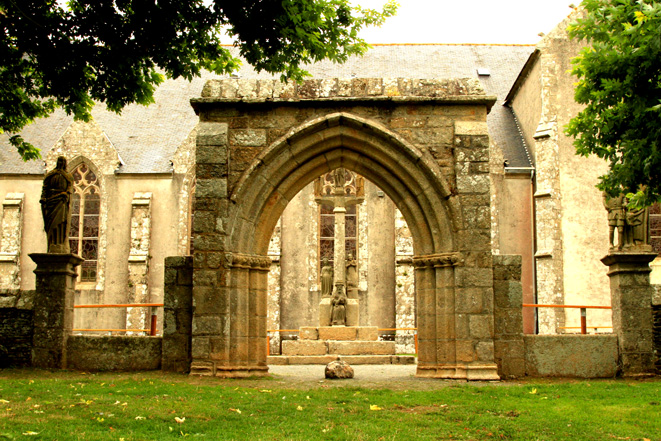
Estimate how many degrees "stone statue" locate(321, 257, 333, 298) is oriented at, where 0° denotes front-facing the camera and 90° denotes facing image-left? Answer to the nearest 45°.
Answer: approximately 0°

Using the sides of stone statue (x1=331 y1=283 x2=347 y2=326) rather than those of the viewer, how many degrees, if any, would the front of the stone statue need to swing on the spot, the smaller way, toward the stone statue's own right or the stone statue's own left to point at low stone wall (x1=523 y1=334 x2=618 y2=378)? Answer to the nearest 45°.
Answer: approximately 45° to the stone statue's own left

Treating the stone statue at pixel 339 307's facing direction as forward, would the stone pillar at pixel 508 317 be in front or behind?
in front

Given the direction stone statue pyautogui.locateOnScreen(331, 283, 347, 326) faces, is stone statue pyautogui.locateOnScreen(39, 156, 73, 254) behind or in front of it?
in front

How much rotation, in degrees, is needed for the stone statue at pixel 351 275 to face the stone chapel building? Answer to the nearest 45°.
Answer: approximately 180°

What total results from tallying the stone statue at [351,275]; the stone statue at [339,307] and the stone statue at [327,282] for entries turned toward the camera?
3

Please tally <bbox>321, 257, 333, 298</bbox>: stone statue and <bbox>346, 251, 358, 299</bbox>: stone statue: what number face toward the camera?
2

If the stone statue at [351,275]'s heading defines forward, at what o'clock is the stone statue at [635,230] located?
the stone statue at [635,230] is roughly at 11 o'clock from the stone statue at [351,275].
